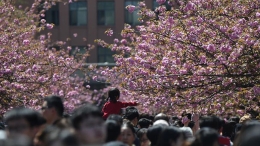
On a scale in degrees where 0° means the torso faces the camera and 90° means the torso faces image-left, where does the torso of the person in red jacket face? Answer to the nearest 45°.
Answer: approximately 225°
